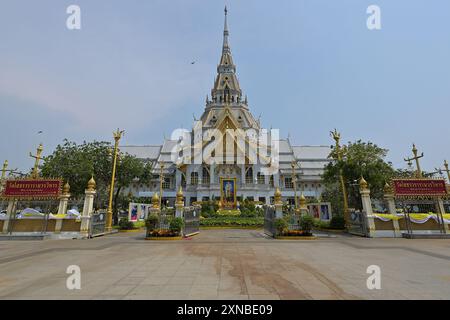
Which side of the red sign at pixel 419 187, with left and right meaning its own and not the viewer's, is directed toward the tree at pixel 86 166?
right

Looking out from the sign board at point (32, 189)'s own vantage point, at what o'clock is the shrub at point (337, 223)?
The shrub is roughly at 10 o'clock from the sign board.

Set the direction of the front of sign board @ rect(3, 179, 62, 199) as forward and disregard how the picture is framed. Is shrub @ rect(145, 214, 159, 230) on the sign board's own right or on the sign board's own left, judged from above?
on the sign board's own left

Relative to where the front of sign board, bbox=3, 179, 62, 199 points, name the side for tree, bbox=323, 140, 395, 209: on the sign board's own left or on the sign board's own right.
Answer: on the sign board's own left

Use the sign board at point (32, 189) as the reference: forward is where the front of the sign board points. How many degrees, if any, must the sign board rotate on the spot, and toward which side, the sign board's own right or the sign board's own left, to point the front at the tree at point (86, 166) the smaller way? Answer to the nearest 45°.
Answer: approximately 135° to the sign board's own left

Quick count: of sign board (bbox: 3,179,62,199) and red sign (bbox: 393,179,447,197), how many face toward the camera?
2

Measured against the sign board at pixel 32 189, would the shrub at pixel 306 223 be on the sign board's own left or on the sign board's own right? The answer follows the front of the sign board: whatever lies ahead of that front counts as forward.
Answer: on the sign board's own left

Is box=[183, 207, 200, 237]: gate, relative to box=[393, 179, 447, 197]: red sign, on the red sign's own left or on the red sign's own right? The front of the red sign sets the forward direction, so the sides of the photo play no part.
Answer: on the red sign's own right

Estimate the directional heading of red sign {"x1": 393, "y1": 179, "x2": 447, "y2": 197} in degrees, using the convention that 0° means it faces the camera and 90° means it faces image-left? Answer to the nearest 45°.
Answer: approximately 0°
